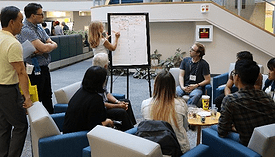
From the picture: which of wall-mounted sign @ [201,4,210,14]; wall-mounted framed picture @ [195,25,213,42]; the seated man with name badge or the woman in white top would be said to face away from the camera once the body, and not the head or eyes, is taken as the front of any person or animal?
the woman in white top

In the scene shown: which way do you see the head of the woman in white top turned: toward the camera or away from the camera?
away from the camera

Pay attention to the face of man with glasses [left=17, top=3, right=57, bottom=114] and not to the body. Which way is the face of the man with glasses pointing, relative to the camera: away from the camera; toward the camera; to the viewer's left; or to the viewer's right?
to the viewer's right

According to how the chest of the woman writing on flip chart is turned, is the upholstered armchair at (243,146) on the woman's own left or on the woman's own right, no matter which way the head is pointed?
on the woman's own right

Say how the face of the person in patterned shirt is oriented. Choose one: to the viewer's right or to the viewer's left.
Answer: to the viewer's left

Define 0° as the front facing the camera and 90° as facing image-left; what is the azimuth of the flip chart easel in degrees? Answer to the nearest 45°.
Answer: approximately 0°

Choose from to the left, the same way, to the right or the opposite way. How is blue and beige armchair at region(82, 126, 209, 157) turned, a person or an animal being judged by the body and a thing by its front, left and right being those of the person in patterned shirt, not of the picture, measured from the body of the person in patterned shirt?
to the right

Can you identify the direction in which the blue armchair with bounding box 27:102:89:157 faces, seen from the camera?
facing away from the viewer and to the right of the viewer

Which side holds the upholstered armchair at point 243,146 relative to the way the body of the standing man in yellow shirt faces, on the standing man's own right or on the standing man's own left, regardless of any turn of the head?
on the standing man's own right

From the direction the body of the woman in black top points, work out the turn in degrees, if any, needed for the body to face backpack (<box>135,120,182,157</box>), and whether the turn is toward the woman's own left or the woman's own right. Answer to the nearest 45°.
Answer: approximately 90° to the woman's own right

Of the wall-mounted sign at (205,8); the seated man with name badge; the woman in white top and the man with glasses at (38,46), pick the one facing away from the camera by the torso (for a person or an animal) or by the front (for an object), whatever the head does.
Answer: the woman in white top

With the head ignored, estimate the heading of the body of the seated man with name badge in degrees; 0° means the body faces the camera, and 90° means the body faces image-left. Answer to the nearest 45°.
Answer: approximately 45°

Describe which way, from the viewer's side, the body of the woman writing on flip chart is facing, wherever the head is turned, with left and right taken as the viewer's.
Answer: facing away from the viewer and to the right of the viewer
